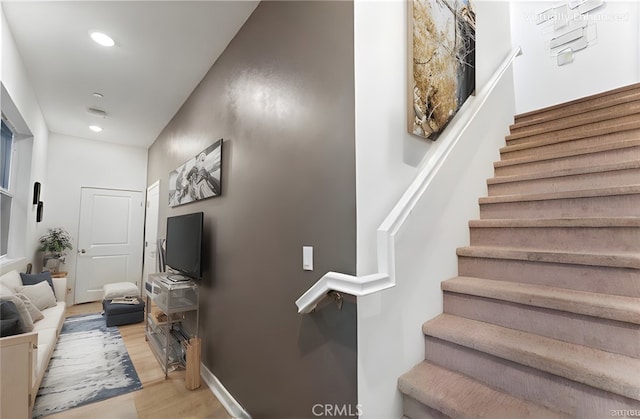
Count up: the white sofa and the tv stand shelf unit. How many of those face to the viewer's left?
1

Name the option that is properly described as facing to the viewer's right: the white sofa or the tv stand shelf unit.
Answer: the white sofa

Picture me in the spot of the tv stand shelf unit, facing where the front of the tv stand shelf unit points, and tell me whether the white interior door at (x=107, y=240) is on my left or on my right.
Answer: on my right

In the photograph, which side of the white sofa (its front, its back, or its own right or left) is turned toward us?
right

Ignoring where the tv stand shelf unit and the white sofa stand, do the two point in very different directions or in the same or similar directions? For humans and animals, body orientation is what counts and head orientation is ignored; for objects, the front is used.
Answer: very different directions

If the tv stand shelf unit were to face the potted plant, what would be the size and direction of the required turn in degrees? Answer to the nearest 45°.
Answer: approximately 45° to its right

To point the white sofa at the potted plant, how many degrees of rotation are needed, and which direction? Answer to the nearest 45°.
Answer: approximately 90° to its left

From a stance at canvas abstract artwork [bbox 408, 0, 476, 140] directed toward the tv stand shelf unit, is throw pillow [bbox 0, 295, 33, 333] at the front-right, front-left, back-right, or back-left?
front-left

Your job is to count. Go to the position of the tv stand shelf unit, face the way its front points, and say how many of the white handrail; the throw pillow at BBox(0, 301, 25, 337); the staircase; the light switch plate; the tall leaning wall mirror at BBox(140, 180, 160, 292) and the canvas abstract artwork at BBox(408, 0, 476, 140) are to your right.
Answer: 1

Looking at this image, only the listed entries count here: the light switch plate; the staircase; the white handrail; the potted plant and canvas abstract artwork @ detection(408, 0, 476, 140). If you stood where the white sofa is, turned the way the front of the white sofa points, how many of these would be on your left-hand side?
1

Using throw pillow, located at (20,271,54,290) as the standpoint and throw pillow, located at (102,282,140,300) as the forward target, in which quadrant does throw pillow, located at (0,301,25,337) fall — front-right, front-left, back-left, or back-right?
back-right

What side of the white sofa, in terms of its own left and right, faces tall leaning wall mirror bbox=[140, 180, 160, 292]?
left

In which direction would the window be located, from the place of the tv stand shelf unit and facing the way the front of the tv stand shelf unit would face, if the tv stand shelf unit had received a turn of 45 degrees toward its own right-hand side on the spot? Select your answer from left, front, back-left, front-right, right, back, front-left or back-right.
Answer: front

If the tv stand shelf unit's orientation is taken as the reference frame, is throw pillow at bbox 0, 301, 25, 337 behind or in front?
in front

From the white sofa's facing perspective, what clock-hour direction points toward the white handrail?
The white handrail is roughly at 2 o'clock from the white sofa.

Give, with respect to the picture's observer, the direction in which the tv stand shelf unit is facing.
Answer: facing to the left of the viewer
